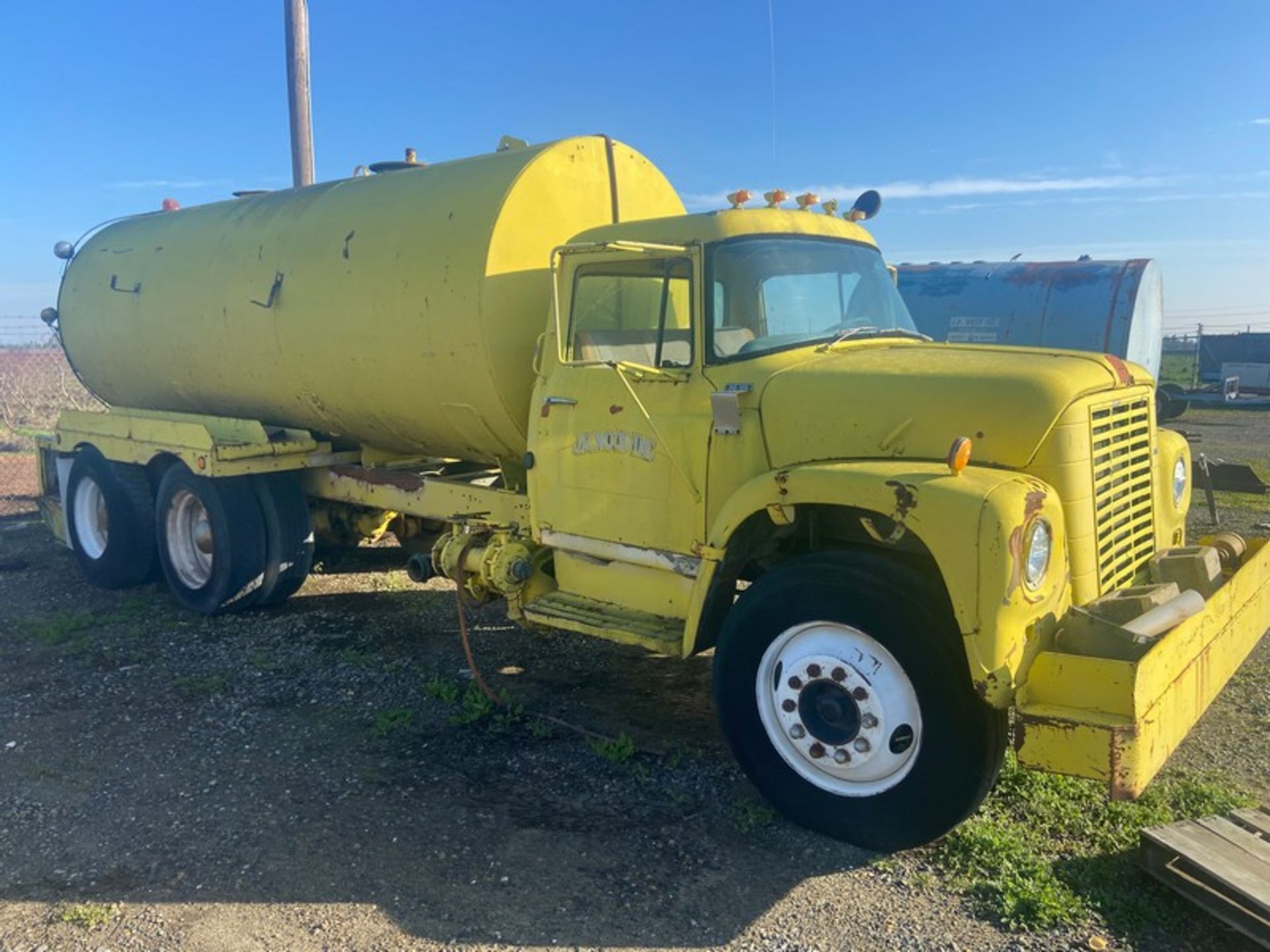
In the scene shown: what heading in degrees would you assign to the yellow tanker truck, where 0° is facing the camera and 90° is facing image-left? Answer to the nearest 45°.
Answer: approximately 315°

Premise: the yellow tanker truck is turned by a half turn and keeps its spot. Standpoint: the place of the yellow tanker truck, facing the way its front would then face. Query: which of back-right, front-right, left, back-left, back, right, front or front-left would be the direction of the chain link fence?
front

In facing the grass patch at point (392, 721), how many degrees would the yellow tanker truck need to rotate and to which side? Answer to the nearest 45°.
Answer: approximately 135° to its right

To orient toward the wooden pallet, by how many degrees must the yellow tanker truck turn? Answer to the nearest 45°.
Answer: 0° — it already faces it

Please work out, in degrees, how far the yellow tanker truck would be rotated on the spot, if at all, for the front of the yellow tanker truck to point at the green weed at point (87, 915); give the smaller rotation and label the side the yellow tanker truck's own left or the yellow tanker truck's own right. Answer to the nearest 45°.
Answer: approximately 90° to the yellow tanker truck's own right
